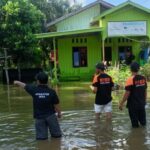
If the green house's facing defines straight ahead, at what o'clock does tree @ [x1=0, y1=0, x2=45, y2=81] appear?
The tree is roughly at 3 o'clock from the green house.

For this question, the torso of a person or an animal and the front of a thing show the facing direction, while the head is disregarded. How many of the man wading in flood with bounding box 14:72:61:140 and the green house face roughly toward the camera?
1

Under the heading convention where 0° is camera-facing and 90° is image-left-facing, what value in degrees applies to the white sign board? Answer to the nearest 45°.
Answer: approximately 0°

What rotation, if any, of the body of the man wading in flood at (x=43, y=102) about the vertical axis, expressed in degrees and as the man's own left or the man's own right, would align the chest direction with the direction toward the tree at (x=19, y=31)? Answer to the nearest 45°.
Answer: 0° — they already face it

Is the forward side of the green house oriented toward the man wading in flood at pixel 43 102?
yes

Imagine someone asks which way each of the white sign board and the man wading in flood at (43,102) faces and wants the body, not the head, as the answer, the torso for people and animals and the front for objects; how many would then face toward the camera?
1

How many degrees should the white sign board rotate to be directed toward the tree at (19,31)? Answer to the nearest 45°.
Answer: approximately 90° to its right

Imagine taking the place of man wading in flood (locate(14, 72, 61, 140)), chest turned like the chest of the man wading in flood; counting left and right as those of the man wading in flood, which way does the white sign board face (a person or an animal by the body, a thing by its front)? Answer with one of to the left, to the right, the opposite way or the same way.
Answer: the opposite way

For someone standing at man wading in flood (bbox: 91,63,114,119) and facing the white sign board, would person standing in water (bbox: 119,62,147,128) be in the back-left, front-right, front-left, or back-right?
back-right

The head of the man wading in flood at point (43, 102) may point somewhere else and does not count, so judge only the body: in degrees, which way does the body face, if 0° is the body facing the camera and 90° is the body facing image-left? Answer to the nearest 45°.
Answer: approximately 180°

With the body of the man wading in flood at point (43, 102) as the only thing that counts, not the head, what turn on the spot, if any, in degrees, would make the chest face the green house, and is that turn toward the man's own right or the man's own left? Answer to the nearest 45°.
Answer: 0° — they already face it

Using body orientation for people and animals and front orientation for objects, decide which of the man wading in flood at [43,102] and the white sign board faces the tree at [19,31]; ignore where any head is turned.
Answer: the man wading in flood
